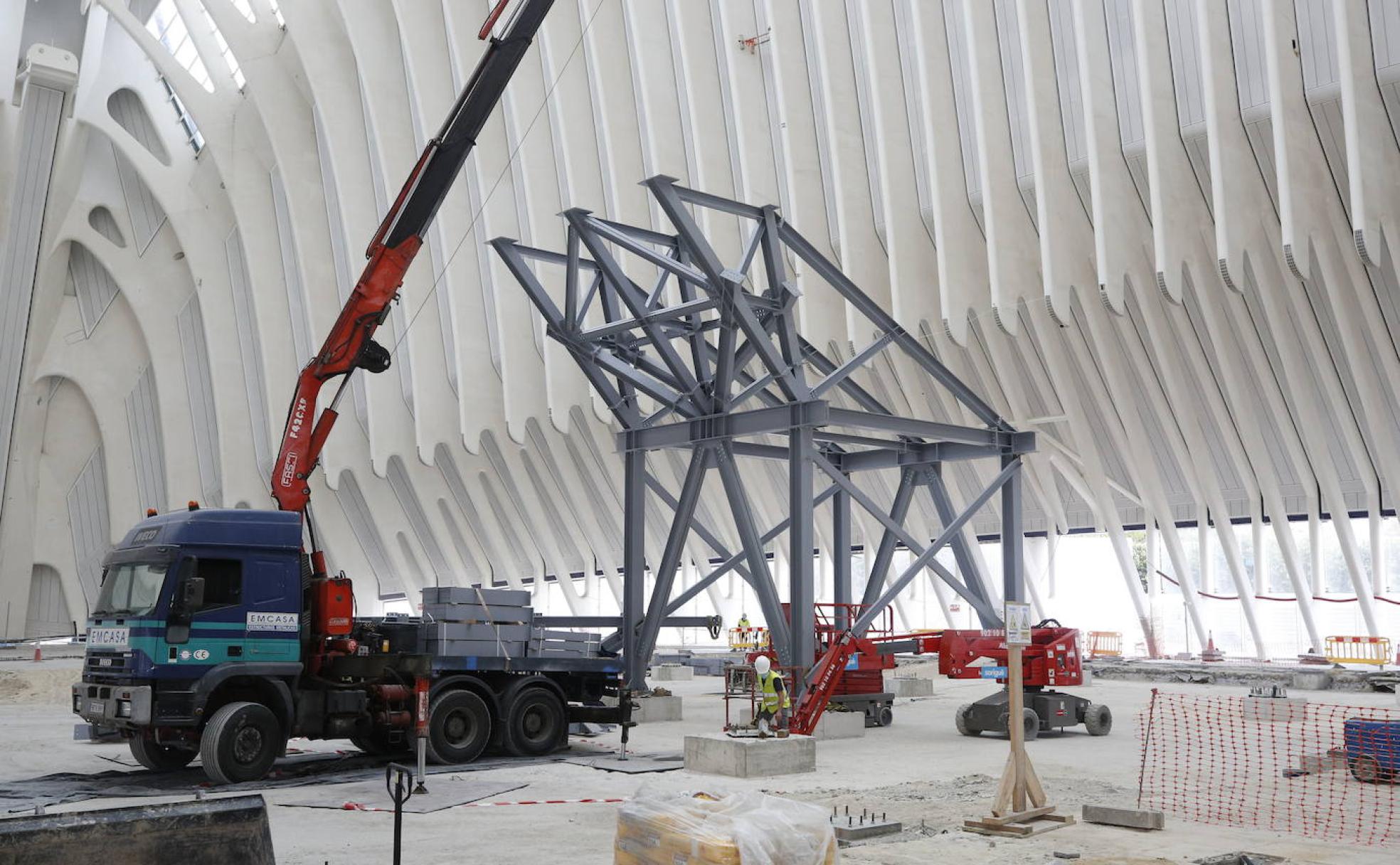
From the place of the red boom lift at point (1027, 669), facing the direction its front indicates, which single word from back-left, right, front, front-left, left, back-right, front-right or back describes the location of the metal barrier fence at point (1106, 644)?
right

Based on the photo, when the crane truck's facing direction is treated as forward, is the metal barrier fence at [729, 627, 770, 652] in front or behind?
behind

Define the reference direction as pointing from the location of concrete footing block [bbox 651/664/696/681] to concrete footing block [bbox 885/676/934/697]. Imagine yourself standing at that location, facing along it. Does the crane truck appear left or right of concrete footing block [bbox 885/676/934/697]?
right

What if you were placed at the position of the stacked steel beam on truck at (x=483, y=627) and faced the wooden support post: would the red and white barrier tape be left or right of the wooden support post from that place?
right

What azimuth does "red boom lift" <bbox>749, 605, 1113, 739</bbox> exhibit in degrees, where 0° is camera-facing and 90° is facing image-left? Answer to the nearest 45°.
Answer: approximately 90°

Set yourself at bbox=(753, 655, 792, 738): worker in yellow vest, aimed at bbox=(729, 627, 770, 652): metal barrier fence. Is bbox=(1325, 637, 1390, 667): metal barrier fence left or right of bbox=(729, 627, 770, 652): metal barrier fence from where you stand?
right

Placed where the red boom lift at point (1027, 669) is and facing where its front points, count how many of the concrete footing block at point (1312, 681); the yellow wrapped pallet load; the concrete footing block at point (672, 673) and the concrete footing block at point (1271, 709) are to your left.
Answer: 1

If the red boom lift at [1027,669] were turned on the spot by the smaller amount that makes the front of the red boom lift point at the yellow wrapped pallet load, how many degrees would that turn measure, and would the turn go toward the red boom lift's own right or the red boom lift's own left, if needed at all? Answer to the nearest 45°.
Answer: approximately 90° to the red boom lift's own left

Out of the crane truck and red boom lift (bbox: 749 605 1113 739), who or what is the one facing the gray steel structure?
the red boom lift

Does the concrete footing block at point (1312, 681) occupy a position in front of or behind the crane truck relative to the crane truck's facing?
behind

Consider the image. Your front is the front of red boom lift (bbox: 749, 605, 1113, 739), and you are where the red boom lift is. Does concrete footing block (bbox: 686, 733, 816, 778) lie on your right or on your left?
on your left

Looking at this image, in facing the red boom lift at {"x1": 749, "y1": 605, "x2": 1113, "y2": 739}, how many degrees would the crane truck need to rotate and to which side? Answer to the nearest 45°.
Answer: approximately 135° to its left

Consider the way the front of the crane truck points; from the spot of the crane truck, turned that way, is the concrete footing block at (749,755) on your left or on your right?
on your left

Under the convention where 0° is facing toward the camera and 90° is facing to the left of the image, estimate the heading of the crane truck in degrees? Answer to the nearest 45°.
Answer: approximately 45°

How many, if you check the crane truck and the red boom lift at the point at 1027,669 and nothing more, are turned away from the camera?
0

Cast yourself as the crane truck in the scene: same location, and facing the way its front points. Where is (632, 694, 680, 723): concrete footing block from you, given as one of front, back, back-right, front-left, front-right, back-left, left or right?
back
